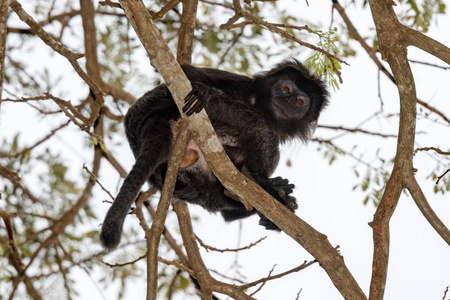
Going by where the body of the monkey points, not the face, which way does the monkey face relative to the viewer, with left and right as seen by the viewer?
facing the viewer and to the right of the viewer

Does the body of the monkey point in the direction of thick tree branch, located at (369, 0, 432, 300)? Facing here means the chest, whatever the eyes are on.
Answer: yes
